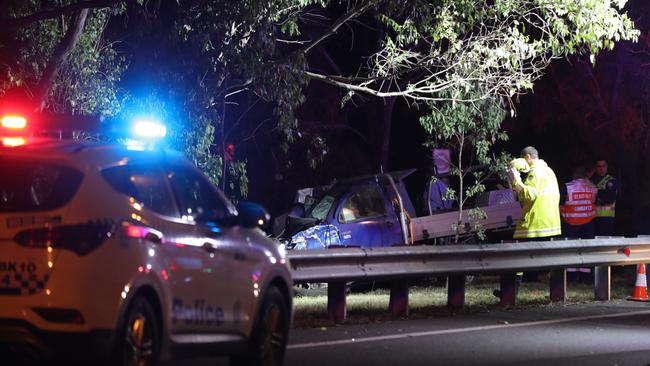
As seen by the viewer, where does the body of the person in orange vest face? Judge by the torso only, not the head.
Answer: away from the camera

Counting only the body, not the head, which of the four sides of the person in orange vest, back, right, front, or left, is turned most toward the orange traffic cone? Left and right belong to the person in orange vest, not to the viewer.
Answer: back

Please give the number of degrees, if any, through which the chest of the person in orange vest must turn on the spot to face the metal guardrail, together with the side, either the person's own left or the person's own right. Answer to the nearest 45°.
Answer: approximately 180°

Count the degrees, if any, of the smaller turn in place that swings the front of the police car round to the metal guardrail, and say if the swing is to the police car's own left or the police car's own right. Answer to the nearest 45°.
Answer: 0° — it already faces it

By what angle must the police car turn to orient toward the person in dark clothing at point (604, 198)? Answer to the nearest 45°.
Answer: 0° — it already faces them

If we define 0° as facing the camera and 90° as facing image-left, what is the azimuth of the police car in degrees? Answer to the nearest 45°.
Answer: approximately 225°

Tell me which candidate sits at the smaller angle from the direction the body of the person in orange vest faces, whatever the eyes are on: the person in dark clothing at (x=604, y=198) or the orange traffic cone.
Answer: the person in dark clothing

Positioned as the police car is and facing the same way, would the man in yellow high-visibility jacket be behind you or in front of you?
in front

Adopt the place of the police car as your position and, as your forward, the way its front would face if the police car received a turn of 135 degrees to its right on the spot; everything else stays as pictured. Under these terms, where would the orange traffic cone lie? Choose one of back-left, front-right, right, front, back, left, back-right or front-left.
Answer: back-left
